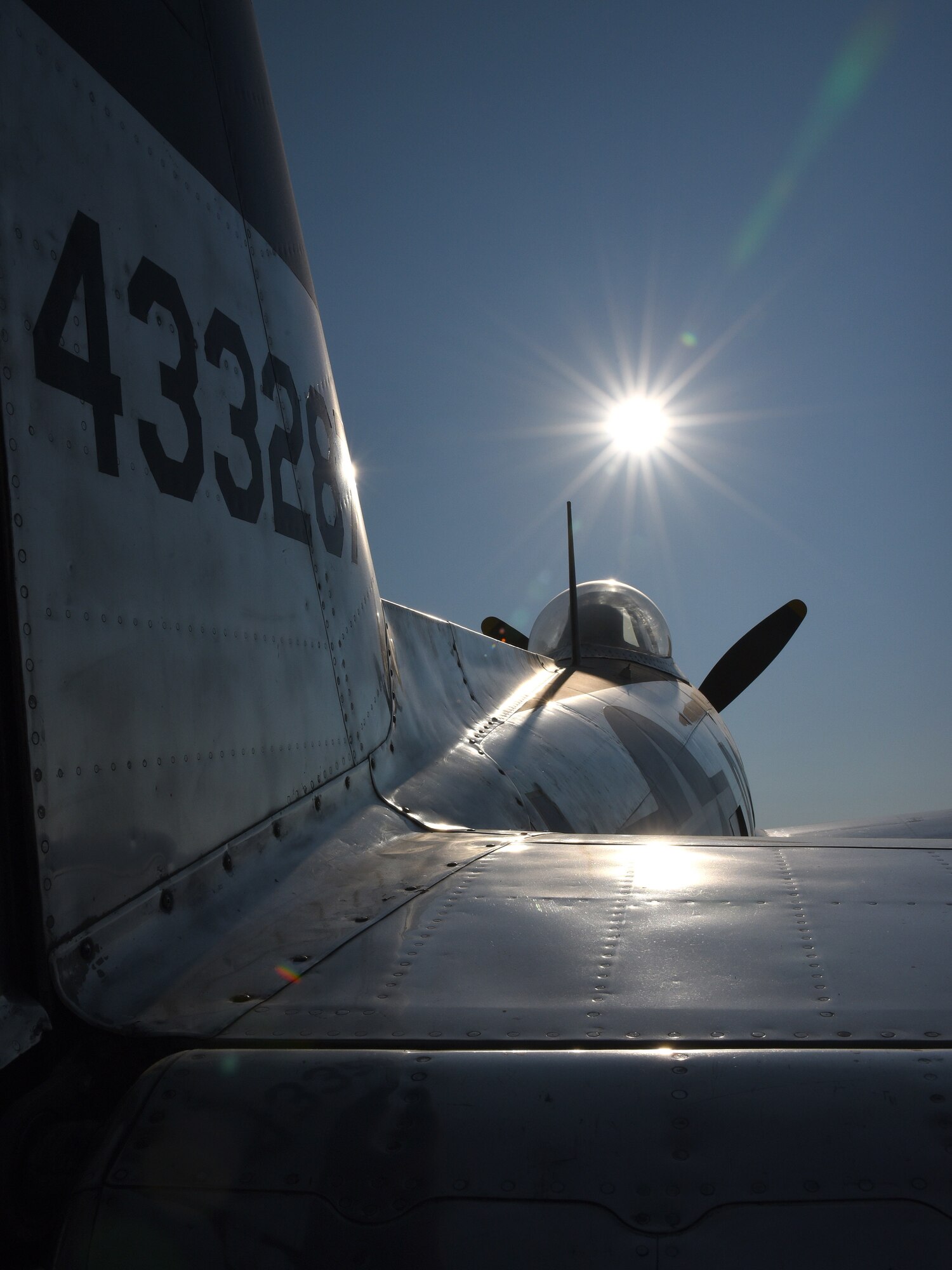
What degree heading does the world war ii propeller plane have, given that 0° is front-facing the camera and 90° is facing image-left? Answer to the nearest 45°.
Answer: approximately 180°
